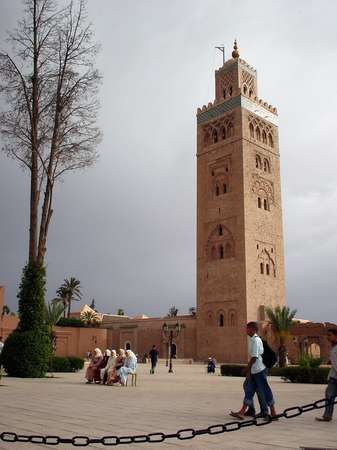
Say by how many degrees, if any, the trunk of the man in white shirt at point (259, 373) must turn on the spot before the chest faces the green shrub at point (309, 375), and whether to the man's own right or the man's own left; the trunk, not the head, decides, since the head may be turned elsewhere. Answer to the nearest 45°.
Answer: approximately 90° to the man's own right

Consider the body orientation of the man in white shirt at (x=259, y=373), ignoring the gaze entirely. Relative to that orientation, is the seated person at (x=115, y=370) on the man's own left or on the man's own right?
on the man's own right

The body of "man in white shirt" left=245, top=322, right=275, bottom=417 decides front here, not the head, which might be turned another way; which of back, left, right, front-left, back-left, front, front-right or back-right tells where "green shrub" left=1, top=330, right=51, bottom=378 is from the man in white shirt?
front-right

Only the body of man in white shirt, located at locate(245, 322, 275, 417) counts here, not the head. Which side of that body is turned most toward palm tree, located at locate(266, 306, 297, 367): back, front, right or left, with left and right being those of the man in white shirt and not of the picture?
right

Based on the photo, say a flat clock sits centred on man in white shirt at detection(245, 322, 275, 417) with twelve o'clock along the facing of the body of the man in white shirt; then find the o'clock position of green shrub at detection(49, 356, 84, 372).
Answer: The green shrub is roughly at 2 o'clock from the man in white shirt.

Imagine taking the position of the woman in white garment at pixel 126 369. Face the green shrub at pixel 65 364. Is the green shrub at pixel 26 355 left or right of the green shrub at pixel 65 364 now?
left

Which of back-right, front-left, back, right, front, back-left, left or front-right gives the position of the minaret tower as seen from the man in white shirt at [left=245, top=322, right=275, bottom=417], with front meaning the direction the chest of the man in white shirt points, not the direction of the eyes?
right

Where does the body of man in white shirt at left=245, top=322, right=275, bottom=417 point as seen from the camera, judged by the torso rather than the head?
to the viewer's left
